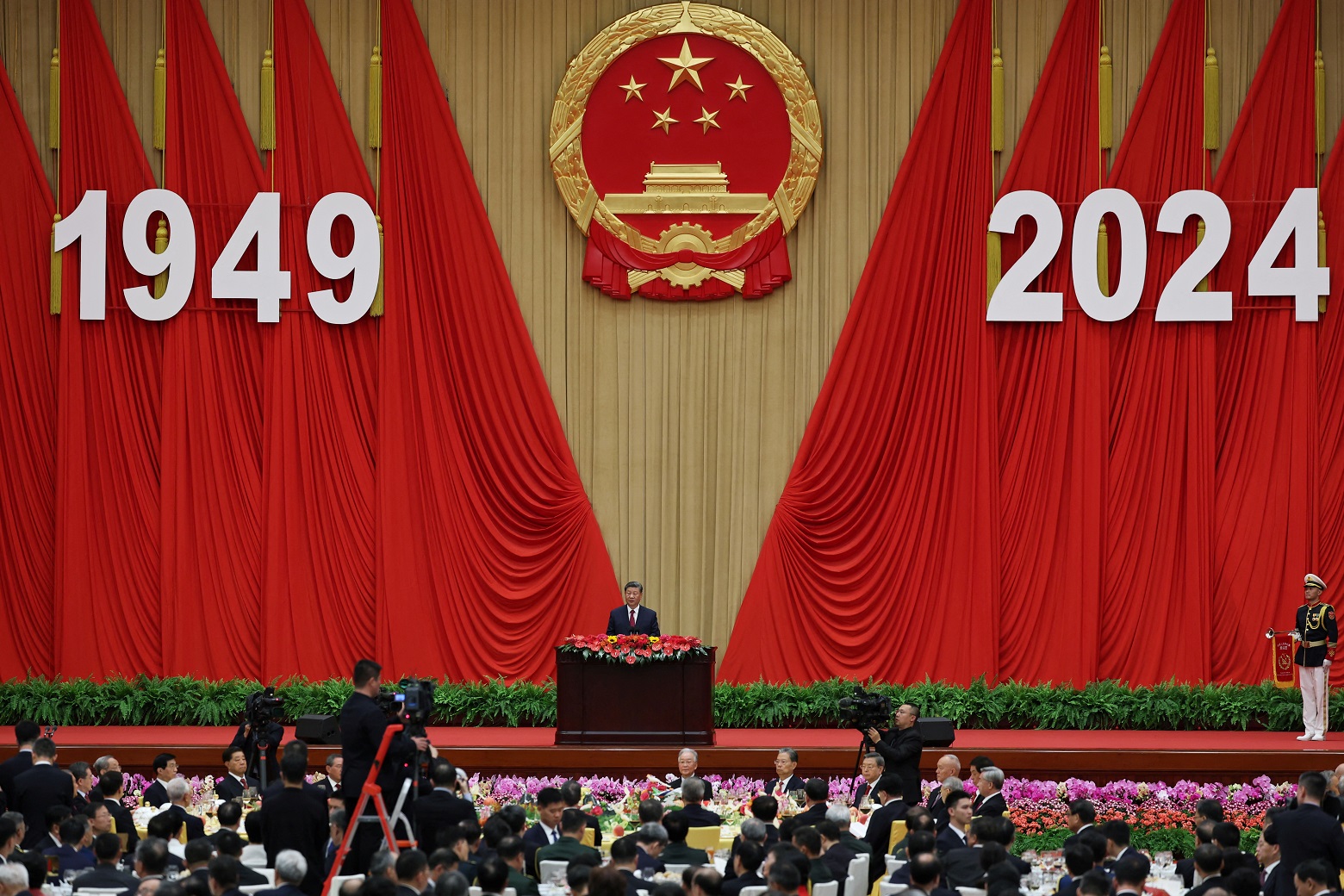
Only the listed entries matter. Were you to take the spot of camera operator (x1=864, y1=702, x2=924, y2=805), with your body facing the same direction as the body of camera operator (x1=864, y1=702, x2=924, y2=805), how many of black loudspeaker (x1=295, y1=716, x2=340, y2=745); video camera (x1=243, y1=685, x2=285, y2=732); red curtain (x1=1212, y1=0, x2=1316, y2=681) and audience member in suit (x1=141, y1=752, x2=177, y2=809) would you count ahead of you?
3

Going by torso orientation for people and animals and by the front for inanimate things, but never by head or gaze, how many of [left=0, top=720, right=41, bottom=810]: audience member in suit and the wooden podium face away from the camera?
1

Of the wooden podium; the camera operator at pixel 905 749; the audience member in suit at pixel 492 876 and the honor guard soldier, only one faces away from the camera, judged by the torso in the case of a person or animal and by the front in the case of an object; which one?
the audience member in suit

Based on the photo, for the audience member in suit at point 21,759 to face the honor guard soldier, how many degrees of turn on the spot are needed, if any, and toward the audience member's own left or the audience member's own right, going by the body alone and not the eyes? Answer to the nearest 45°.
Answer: approximately 90° to the audience member's own right

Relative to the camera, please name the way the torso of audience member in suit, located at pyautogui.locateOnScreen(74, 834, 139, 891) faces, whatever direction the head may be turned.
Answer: away from the camera

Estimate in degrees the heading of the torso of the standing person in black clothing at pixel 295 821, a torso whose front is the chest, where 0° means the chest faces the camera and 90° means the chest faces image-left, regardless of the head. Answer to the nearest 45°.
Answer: approximately 180°

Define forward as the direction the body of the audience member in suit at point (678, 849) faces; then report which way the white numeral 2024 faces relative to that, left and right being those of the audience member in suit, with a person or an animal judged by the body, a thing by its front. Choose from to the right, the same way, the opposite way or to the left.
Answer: the opposite way

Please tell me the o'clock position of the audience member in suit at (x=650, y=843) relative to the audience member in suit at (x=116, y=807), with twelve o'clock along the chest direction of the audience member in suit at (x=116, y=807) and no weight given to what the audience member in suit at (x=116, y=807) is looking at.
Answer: the audience member in suit at (x=650, y=843) is roughly at 3 o'clock from the audience member in suit at (x=116, y=807).

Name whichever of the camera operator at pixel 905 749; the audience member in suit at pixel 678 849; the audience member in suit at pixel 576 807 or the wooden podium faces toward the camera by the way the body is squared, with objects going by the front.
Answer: the wooden podium

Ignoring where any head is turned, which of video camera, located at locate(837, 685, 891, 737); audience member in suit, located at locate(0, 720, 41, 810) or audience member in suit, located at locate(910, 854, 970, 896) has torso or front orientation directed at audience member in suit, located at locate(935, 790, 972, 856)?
audience member in suit, located at locate(910, 854, 970, 896)

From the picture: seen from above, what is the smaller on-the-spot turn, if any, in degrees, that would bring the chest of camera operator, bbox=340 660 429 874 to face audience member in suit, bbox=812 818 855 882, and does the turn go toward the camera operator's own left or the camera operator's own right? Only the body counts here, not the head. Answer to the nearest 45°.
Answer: approximately 45° to the camera operator's own right

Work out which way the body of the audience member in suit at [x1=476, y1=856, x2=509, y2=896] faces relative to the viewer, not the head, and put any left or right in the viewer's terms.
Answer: facing away from the viewer

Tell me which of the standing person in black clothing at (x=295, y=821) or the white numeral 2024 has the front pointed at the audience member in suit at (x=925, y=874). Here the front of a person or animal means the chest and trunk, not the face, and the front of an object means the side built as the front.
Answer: the white numeral 2024
